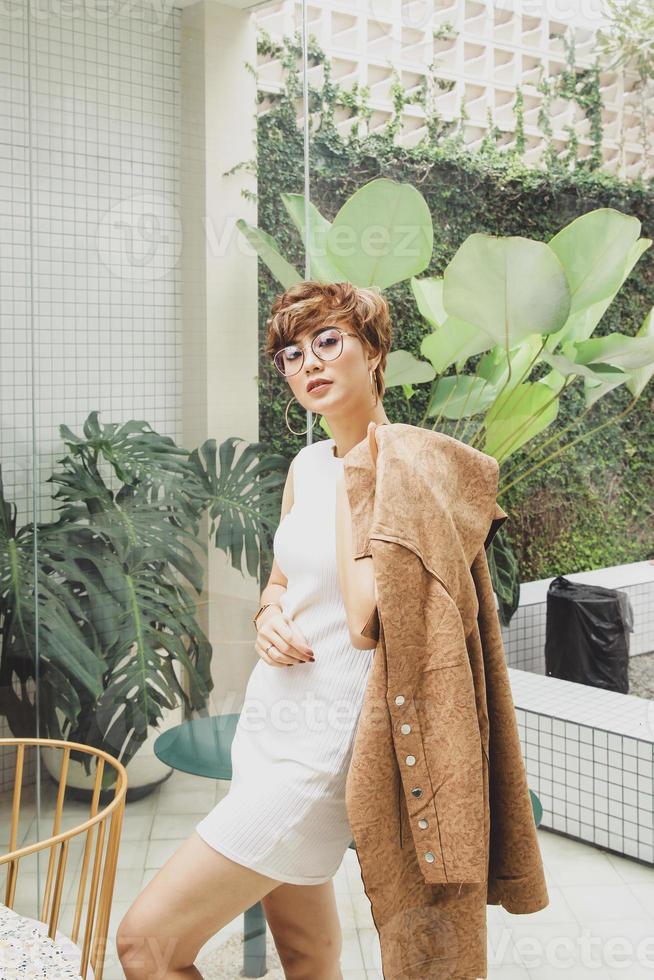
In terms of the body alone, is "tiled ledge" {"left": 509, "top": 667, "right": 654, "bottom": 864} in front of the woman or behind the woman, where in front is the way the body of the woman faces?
behind

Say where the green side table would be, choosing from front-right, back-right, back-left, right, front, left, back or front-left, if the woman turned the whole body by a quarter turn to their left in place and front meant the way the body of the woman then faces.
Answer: back-left

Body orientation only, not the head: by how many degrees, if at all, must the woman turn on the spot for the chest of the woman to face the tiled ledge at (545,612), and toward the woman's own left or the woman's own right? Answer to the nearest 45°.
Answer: approximately 180°

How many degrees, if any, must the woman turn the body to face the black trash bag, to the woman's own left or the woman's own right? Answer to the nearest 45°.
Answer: approximately 180°

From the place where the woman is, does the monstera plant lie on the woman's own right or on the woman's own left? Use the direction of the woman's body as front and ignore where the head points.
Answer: on the woman's own right

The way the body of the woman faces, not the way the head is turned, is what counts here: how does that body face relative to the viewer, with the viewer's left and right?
facing the viewer and to the left of the viewer
